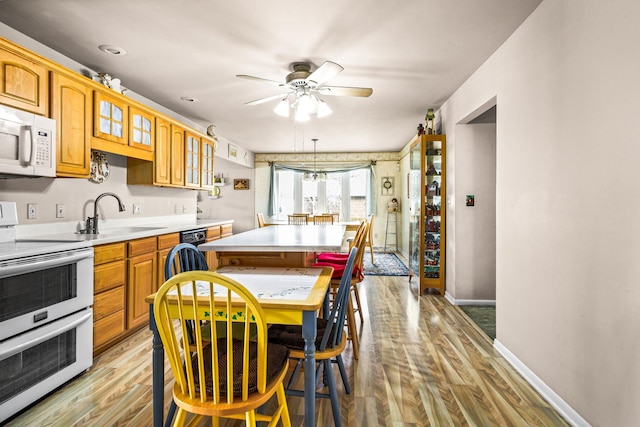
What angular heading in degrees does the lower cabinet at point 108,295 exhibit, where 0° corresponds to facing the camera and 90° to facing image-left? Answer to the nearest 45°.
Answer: approximately 315°

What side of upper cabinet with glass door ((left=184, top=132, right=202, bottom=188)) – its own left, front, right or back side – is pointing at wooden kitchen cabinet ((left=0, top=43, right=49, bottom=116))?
right

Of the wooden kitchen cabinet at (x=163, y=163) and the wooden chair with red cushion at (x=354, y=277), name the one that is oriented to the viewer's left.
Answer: the wooden chair with red cushion

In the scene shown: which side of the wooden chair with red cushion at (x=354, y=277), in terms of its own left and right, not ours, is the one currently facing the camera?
left

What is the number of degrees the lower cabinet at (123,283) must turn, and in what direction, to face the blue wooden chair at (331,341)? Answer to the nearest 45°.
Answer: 0° — it already faces it
